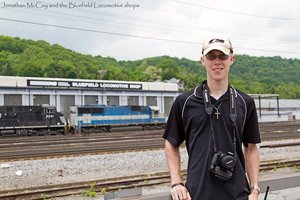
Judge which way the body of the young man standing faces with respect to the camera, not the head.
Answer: toward the camera

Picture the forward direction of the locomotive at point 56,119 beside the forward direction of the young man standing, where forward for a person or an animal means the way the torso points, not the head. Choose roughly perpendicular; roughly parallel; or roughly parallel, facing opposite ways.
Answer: roughly perpendicular

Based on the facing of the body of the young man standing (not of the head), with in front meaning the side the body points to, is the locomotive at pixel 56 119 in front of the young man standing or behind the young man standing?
behind

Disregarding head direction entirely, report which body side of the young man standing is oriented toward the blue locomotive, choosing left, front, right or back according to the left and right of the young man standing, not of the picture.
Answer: back
